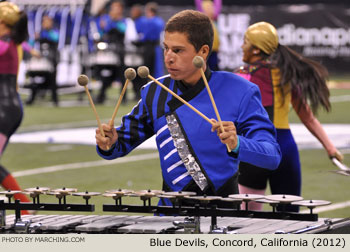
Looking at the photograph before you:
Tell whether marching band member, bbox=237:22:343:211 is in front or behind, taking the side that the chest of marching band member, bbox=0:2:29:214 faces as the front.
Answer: behind

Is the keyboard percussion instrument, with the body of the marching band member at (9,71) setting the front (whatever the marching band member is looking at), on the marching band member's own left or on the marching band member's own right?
on the marching band member's own left

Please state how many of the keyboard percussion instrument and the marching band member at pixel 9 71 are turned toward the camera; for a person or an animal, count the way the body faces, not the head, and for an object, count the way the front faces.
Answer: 0

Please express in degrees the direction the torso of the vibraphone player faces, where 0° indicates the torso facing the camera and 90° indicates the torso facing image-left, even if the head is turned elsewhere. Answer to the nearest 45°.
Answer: approximately 45°
